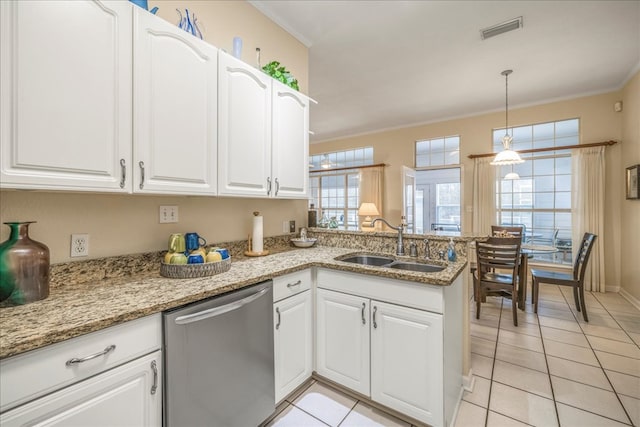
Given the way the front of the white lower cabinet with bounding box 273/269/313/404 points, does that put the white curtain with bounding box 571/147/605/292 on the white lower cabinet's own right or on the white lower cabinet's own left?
on the white lower cabinet's own left

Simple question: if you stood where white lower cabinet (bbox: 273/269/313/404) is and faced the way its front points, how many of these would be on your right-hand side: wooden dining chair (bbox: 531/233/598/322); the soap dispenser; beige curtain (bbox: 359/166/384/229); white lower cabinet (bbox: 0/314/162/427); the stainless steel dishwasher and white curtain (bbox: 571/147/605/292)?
2

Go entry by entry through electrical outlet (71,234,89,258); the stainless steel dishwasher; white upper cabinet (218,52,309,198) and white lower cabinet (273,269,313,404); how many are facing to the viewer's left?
0

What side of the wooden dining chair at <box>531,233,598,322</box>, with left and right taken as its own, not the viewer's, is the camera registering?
left

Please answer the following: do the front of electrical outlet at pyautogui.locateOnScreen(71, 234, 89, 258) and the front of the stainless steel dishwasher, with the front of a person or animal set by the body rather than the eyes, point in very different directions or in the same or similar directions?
same or similar directions

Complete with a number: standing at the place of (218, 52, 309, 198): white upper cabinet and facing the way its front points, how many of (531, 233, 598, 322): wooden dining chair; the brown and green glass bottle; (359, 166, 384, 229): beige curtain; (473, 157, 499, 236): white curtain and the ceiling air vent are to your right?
1

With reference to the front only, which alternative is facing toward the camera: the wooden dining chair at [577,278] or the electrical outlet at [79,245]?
the electrical outlet

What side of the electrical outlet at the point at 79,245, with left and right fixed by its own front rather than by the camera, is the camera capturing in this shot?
front

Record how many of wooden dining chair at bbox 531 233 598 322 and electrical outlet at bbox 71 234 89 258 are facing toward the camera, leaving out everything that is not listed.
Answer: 1

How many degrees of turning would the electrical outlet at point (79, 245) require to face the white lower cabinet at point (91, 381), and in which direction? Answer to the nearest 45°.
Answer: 0° — it already faces it

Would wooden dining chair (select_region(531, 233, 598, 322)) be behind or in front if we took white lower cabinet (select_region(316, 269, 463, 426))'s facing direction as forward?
behind

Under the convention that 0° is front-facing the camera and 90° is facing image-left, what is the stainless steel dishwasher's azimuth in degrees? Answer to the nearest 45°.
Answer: approximately 315°
